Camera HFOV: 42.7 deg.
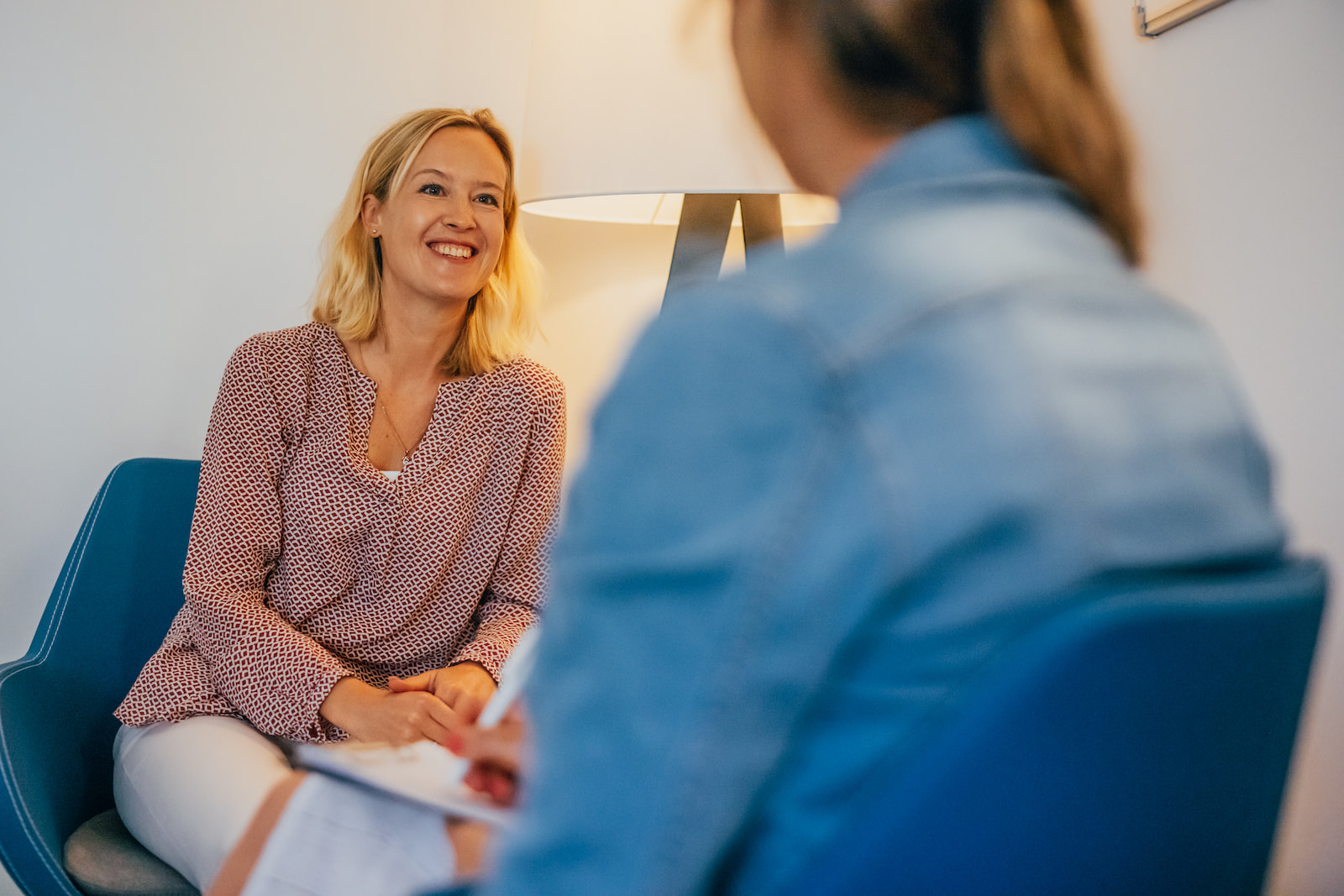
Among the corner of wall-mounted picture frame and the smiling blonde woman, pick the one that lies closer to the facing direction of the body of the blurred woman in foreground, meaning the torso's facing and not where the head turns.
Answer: the smiling blonde woman

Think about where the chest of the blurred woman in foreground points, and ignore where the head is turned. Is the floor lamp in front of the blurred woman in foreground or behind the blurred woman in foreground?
in front

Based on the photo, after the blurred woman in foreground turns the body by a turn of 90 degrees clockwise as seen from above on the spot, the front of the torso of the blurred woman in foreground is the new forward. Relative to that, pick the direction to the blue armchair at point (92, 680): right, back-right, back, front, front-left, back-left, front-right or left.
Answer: left

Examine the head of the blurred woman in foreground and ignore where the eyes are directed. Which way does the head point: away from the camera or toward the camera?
away from the camera

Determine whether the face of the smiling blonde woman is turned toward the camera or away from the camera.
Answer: toward the camera

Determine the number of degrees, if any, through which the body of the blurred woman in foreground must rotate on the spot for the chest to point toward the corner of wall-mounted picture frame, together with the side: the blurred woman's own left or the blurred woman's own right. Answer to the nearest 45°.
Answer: approximately 45° to the blurred woman's own right

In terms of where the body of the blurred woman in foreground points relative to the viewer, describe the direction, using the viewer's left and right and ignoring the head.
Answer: facing away from the viewer and to the left of the viewer

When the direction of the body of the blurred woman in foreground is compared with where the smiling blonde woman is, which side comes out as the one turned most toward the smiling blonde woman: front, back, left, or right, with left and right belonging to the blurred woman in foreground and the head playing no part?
front
